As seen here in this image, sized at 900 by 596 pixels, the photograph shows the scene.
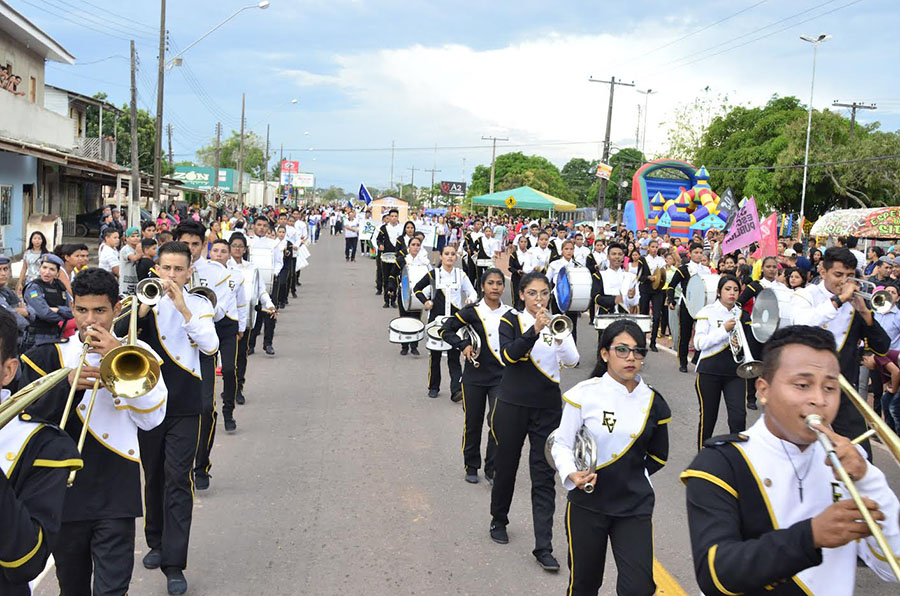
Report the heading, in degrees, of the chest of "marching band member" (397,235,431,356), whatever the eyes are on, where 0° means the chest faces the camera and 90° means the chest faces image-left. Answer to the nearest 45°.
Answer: approximately 0°

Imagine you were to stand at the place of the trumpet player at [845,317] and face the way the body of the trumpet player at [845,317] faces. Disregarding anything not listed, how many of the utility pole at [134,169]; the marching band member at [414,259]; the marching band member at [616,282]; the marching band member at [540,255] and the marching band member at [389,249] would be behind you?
5

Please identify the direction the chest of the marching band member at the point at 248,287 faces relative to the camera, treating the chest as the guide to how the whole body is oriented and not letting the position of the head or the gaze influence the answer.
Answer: toward the camera

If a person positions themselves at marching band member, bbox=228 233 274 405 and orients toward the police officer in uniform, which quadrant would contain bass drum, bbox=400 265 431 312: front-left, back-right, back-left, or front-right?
back-right

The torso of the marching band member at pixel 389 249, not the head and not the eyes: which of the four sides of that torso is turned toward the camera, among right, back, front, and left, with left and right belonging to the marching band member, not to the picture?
front

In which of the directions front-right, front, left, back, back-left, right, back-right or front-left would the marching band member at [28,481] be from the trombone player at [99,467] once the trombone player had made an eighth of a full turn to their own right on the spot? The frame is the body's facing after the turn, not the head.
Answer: front-left

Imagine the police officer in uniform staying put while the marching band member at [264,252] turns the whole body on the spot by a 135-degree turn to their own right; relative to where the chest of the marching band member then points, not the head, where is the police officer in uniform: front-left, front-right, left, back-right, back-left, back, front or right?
left

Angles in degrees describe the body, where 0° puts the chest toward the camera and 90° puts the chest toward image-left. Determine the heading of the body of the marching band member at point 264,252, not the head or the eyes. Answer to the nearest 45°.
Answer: approximately 0°

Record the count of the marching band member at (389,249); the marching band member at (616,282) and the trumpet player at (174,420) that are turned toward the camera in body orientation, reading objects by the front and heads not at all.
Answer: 3

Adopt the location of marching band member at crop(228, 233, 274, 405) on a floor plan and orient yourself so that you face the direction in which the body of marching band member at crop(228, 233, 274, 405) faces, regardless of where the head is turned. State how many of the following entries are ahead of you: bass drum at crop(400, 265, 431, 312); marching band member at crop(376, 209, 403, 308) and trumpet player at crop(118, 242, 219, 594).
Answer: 1

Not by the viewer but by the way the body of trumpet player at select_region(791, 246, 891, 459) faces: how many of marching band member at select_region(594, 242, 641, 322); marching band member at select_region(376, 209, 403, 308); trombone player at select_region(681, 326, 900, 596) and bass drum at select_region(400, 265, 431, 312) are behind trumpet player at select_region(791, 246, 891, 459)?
3
